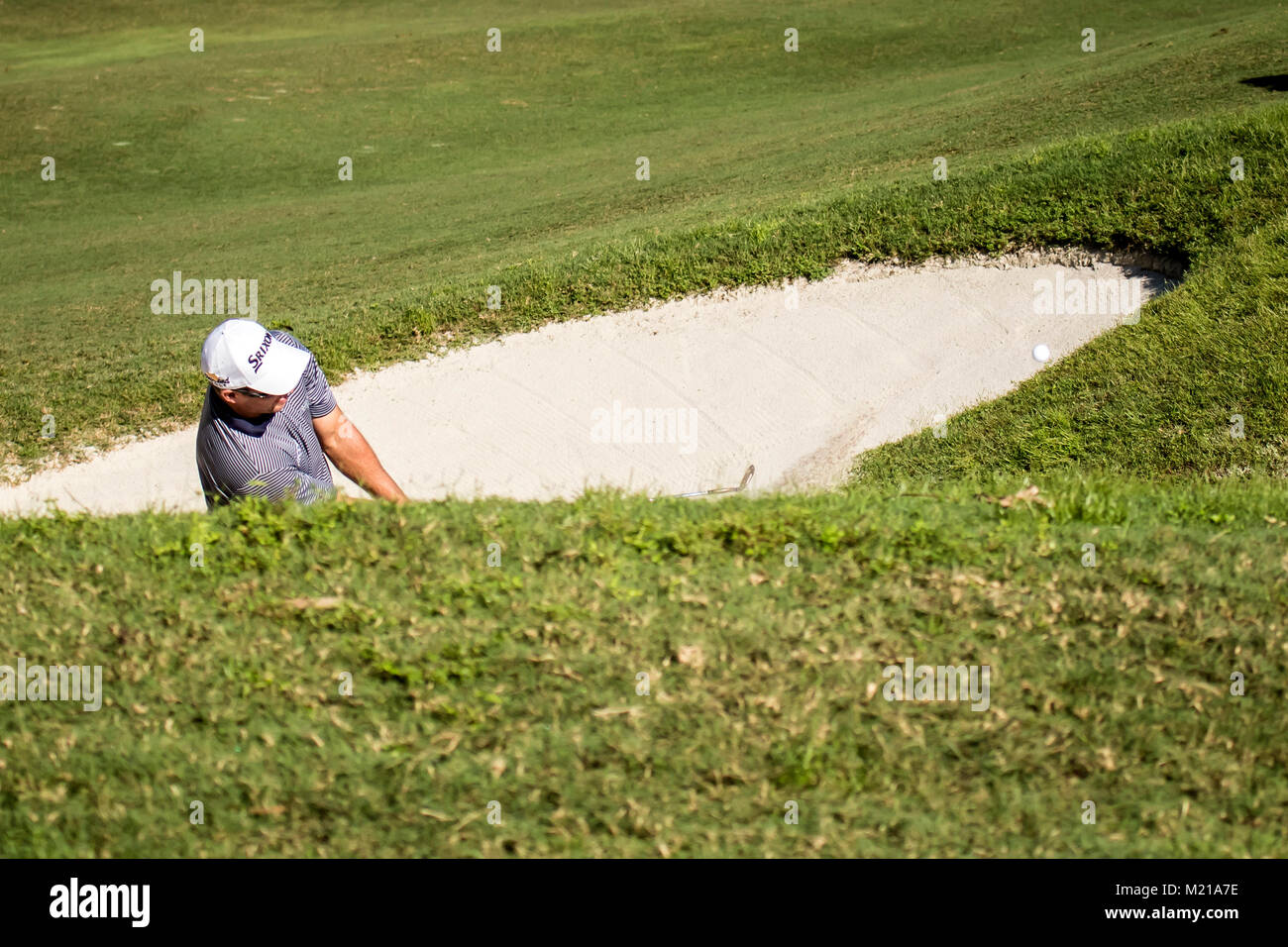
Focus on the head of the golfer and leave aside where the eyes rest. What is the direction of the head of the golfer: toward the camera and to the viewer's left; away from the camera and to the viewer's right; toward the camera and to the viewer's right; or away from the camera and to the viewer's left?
toward the camera and to the viewer's right

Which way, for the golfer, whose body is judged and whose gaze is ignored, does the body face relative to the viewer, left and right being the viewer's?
facing the viewer and to the right of the viewer
